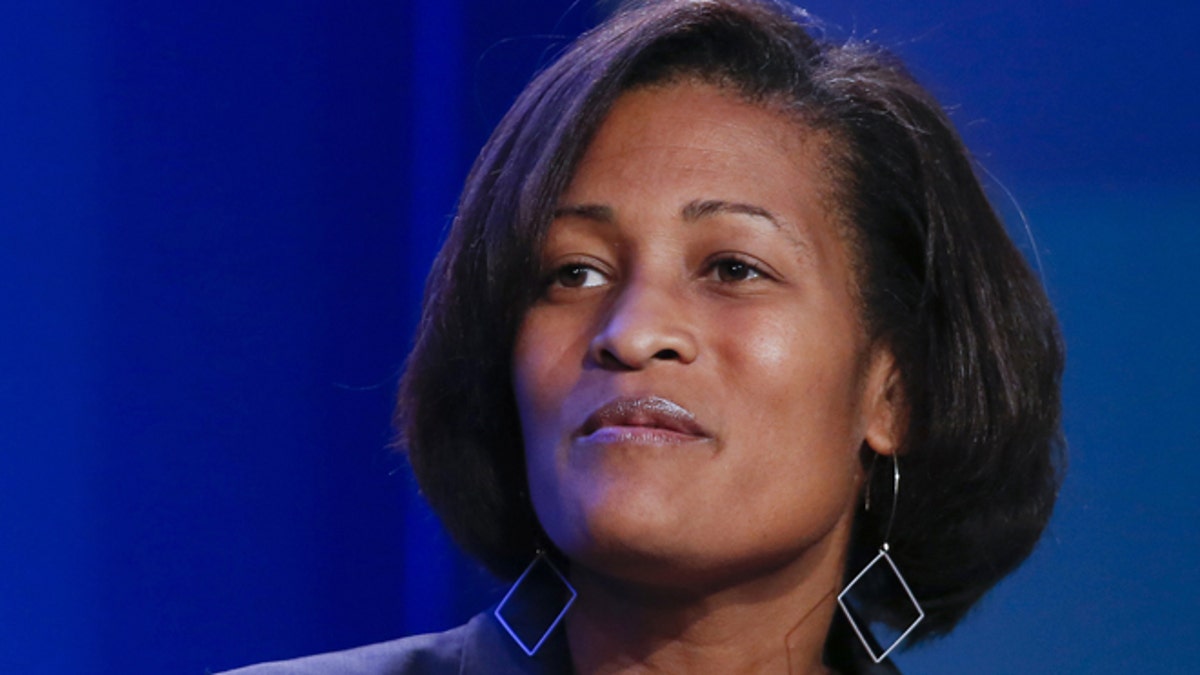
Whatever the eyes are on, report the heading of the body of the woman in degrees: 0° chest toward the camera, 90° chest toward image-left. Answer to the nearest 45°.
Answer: approximately 45°
